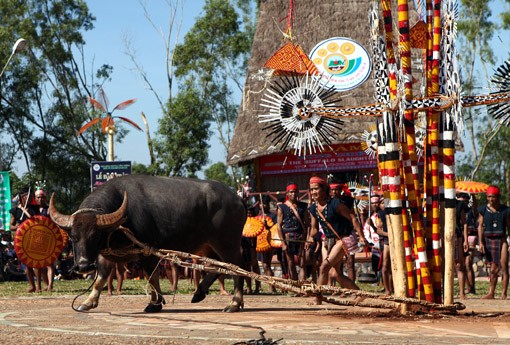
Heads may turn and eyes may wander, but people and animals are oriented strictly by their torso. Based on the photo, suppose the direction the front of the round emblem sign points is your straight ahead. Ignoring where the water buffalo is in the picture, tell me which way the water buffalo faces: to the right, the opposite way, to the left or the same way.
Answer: to the right

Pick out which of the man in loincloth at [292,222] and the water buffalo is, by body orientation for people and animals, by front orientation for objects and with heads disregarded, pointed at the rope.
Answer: the man in loincloth

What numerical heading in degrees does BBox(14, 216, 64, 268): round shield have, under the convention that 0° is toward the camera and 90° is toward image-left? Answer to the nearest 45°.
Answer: approximately 0°

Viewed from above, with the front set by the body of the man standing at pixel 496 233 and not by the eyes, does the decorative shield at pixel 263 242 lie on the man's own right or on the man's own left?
on the man's own right

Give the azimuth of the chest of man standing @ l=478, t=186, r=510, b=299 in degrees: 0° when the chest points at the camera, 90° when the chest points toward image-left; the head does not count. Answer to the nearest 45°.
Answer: approximately 0°

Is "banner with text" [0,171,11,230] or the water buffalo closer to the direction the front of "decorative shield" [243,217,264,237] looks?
the water buffalo
